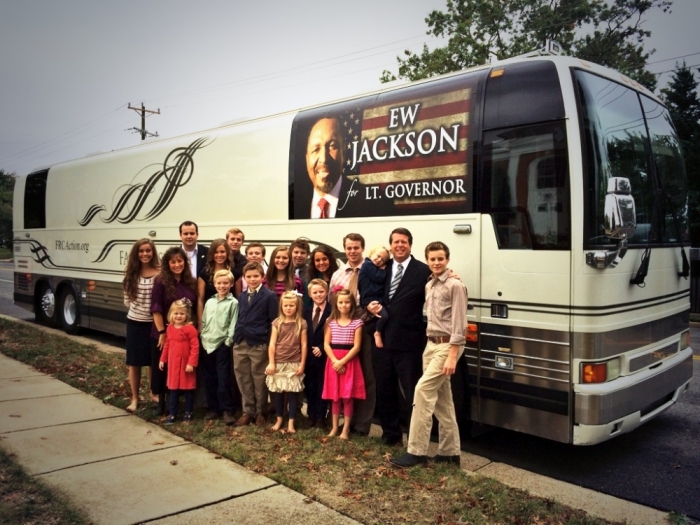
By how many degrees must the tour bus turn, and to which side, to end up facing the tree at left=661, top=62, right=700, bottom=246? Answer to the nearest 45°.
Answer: approximately 90° to its left

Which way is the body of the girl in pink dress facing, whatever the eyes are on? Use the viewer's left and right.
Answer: facing the viewer

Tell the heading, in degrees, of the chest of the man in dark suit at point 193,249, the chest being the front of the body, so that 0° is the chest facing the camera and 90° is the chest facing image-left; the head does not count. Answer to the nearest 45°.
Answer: approximately 0°

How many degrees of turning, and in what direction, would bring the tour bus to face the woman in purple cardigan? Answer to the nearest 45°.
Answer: approximately 135° to its right

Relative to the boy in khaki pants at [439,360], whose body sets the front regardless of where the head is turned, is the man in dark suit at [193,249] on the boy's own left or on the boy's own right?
on the boy's own right

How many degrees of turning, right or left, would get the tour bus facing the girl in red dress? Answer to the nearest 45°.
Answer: approximately 135° to its right

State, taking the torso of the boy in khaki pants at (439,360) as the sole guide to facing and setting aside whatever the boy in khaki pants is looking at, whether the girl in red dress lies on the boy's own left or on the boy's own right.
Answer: on the boy's own right

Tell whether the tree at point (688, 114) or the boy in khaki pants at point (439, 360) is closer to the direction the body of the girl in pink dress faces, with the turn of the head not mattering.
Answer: the boy in khaki pants

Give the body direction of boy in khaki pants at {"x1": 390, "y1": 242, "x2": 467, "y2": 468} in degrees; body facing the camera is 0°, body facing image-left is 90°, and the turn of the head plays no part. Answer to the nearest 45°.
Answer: approximately 45°

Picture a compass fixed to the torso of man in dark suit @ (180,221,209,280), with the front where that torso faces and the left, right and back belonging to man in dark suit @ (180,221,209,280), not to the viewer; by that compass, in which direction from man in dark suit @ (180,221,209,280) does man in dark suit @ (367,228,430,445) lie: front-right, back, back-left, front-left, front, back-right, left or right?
front-left

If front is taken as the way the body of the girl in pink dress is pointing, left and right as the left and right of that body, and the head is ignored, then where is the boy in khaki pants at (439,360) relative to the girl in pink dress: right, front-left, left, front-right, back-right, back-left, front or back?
front-left
